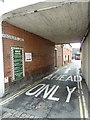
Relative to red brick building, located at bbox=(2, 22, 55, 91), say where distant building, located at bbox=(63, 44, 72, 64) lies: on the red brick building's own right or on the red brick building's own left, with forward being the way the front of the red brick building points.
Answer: on the red brick building's own left

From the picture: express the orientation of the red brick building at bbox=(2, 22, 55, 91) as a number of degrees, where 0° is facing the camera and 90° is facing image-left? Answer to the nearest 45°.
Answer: approximately 315°
